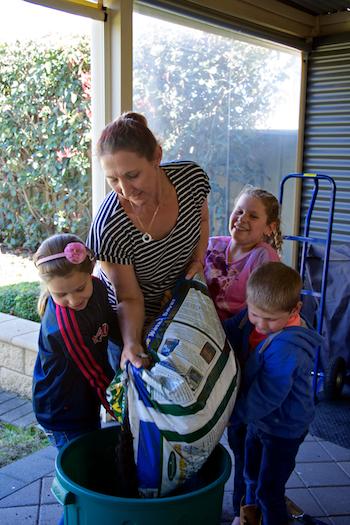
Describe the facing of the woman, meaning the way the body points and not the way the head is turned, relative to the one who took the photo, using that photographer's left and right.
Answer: facing the viewer

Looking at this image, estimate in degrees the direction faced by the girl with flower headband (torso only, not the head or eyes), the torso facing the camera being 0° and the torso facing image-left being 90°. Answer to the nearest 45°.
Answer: approximately 315°

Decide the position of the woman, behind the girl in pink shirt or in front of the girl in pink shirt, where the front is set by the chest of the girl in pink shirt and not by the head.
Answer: in front

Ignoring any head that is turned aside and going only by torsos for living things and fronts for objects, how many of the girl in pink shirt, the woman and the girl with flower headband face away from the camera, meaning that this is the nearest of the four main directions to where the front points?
0

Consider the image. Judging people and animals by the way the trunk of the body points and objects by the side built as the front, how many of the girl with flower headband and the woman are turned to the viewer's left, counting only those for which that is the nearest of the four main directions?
0

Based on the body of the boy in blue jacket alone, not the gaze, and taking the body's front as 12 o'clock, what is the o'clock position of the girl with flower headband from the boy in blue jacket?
The girl with flower headband is roughly at 1 o'clock from the boy in blue jacket.

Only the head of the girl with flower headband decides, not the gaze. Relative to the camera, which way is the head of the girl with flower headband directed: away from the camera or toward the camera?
toward the camera

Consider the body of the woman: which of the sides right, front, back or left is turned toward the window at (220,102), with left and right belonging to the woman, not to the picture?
back

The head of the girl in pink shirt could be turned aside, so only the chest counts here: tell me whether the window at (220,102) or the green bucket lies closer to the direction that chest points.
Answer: the green bucket

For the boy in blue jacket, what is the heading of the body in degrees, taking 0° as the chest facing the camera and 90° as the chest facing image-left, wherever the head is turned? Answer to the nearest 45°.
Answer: approximately 45°

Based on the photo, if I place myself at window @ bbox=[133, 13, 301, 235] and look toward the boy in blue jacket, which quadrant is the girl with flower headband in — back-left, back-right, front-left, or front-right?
front-right

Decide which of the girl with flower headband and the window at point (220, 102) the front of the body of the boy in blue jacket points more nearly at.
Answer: the girl with flower headband

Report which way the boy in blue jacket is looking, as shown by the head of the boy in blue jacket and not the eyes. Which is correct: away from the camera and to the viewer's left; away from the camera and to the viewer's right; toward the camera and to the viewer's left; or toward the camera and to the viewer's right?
toward the camera and to the viewer's left

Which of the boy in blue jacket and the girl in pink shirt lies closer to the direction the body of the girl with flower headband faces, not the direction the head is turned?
the boy in blue jacket
